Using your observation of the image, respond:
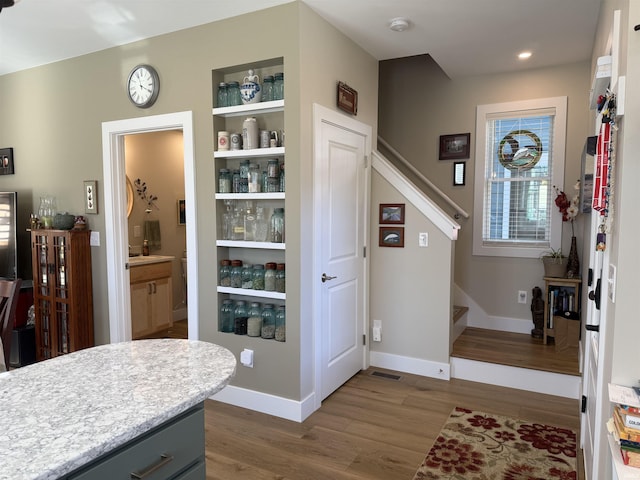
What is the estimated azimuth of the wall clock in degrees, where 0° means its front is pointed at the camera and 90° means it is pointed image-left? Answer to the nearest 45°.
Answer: approximately 45°

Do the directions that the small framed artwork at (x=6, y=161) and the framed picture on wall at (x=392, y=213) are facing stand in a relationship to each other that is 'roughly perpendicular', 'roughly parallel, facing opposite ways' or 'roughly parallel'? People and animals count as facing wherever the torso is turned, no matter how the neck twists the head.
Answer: roughly parallel

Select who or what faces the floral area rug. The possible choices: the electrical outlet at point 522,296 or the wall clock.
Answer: the electrical outlet

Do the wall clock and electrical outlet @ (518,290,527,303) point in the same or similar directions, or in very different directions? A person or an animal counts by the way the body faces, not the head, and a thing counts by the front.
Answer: same or similar directions

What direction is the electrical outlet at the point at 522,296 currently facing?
toward the camera

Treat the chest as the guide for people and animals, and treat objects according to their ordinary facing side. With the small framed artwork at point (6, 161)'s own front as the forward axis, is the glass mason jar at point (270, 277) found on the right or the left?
on its left

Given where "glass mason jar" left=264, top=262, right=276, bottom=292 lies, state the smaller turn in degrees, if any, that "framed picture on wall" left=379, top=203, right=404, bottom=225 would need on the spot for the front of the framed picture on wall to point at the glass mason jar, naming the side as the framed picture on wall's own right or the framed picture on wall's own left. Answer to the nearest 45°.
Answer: approximately 45° to the framed picture on wall's own right

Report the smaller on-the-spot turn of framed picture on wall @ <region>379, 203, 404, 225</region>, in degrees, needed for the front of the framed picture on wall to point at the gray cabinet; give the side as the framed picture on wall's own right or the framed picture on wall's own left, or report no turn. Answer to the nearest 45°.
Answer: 0° — it already faces it

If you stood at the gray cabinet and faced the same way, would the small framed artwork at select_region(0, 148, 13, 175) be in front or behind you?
behind

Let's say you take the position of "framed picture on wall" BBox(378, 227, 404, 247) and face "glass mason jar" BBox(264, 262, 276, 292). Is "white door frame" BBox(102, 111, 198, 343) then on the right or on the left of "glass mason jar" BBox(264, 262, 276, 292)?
right

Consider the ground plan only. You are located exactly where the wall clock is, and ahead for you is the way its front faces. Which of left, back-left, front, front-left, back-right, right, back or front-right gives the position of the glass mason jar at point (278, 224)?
left

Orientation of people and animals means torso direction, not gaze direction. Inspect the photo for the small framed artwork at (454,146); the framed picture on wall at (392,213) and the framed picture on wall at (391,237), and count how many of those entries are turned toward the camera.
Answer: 3

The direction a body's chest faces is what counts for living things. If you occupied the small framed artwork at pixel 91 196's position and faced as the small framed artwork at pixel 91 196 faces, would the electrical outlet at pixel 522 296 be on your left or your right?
on your left

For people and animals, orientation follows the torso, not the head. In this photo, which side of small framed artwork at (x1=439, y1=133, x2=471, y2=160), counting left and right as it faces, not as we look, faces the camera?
front

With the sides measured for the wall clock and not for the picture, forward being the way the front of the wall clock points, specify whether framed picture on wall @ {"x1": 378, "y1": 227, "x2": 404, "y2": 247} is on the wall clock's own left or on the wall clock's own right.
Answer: on the wall clock's own left

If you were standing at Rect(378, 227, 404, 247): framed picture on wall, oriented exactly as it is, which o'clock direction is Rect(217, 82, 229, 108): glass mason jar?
The glass mason jar is roughly at 2 o'clock from the framed picture on wall.

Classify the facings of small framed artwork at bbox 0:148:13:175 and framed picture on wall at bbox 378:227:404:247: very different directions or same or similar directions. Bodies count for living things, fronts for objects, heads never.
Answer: same or similar directions

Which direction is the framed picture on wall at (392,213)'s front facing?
toward the camera

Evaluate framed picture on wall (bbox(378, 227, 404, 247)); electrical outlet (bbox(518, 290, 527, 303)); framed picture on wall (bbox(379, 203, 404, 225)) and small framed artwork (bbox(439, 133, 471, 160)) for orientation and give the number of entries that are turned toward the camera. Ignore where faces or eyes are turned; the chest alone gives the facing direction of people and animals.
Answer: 4
